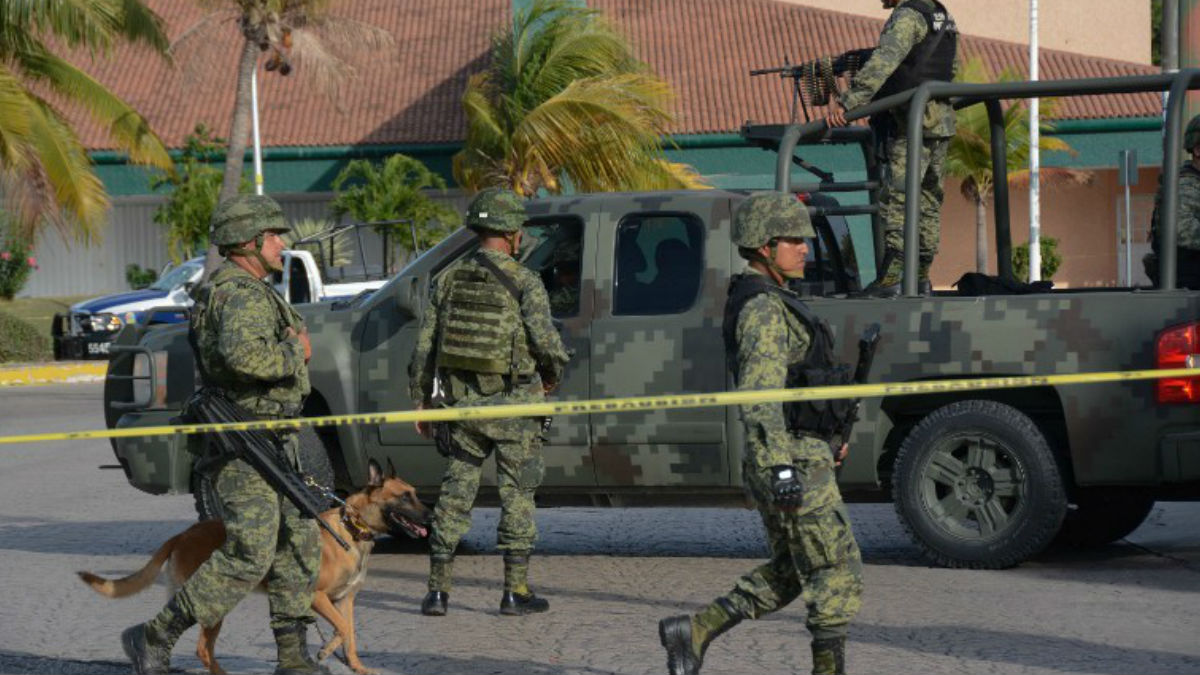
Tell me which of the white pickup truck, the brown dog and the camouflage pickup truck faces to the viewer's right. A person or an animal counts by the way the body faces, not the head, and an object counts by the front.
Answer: the brown dog

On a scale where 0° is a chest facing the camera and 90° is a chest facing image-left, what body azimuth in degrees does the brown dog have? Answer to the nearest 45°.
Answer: approximately 270°

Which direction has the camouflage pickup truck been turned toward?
to the viewer's left

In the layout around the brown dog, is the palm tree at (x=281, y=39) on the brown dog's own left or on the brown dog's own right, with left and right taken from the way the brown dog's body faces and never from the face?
on the brown dog's own left

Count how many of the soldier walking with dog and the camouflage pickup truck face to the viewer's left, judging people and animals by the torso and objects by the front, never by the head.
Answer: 1

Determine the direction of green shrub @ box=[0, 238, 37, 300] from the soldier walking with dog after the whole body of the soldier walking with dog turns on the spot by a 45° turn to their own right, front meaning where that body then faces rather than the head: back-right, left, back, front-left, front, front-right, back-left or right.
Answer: back-left

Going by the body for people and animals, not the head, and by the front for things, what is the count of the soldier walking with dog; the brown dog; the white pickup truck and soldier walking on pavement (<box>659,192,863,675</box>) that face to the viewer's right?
3

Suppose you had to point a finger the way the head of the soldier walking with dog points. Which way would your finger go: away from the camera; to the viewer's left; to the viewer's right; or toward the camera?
to the viewer's right

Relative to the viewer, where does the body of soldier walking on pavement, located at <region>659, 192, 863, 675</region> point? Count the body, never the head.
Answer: to the viewer's right

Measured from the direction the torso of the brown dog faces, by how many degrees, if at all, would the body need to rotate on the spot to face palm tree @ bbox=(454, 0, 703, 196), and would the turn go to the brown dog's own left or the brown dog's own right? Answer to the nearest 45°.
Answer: approximately 90° to the brown dog's own left

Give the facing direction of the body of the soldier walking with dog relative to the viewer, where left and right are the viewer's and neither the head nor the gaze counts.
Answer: facing to the right of the viewer
